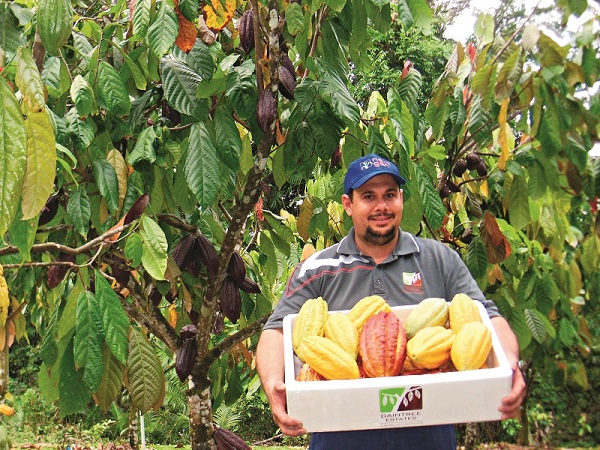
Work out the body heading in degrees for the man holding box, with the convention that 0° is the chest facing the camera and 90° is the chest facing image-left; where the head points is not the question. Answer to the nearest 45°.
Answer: approximately 0°
